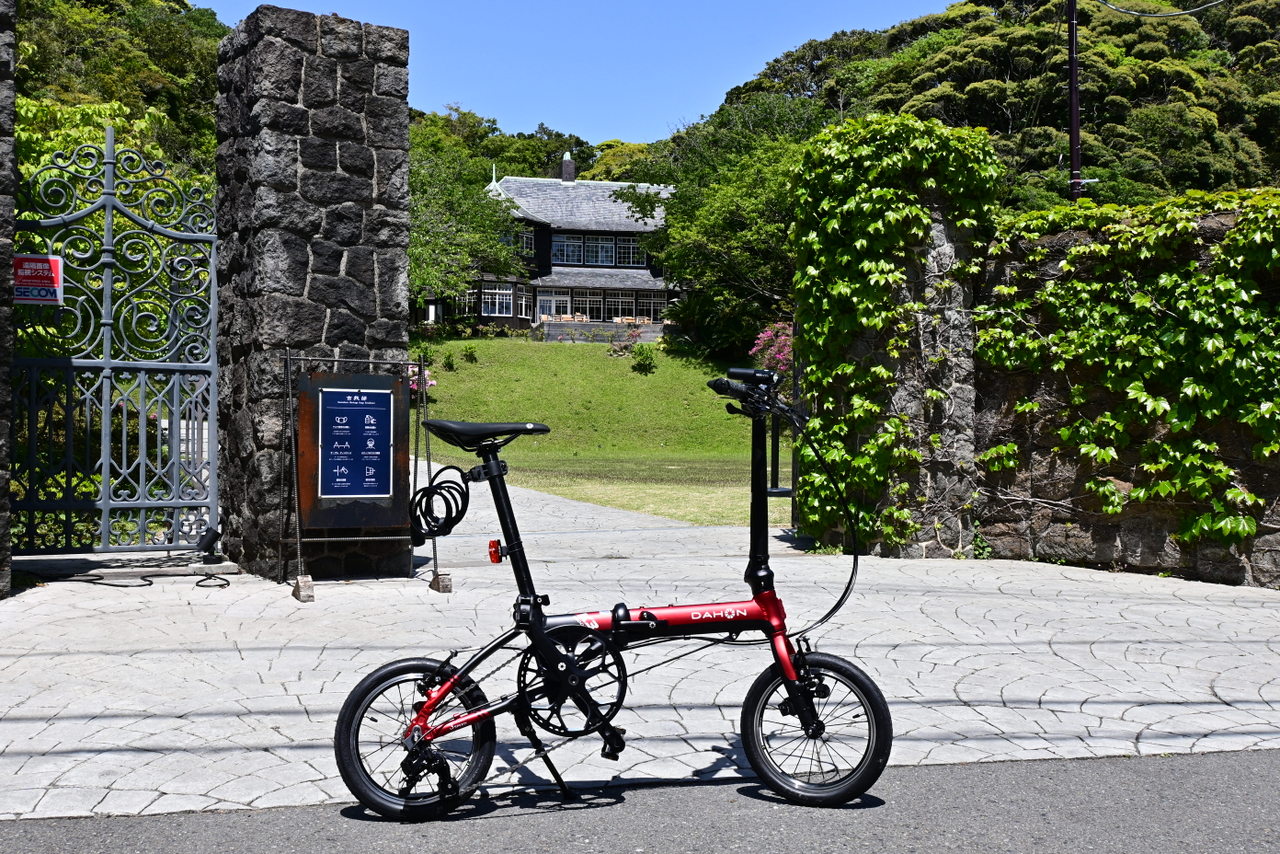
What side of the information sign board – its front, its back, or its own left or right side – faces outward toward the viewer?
front

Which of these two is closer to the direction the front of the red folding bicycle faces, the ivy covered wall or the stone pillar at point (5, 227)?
the ivy covered wall

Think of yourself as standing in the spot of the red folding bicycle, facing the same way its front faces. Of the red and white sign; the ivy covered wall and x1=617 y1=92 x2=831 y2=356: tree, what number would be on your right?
0

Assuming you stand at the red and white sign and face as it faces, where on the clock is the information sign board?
The information sign board is roughly at 10 o'clock from the red and white sign.

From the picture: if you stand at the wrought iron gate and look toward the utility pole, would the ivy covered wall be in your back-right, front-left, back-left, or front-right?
front-right

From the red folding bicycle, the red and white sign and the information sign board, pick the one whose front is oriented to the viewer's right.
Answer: the red folding bicycle

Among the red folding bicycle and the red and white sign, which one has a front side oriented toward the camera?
the red and white sign

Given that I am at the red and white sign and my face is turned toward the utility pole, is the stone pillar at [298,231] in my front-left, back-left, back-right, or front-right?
front-right

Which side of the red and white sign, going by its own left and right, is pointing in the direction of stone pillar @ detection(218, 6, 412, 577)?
left

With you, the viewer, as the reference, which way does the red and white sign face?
facing the viewer

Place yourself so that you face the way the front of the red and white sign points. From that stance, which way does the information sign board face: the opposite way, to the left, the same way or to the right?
the same way

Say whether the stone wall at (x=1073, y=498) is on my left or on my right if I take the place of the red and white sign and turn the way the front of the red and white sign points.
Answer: on my left

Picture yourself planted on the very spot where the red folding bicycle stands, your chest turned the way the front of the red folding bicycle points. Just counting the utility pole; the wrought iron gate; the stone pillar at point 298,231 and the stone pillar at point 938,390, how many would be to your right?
0

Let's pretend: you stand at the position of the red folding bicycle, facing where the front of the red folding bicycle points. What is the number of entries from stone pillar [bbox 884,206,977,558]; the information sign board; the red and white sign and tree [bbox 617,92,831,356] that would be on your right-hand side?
0

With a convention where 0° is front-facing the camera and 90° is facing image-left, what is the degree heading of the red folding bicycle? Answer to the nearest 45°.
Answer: approximately 270°

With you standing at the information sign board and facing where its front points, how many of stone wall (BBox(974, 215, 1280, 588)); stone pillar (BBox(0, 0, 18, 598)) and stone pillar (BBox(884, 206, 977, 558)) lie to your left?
2

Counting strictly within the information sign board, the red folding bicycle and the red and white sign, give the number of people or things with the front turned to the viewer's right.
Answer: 1

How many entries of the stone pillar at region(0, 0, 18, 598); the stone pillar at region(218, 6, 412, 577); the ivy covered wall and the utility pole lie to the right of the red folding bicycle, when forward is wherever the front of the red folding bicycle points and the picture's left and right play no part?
0
